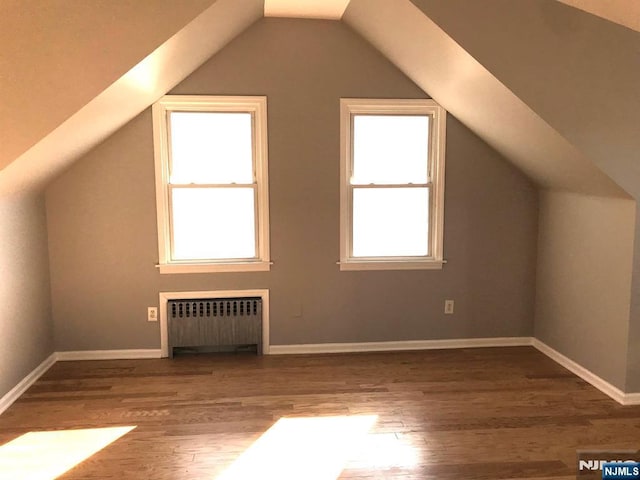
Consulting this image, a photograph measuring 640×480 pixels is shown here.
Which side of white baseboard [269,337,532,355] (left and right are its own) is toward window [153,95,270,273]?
right

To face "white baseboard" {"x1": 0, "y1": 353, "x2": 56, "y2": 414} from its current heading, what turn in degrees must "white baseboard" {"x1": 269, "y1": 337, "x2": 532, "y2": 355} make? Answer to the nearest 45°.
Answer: approximately 45° to its right

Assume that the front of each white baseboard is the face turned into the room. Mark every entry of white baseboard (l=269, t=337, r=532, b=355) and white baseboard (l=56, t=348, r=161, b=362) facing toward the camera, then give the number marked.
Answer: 2

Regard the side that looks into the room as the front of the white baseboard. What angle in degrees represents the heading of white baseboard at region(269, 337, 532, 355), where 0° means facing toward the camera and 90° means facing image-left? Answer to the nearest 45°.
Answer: approximately 0°

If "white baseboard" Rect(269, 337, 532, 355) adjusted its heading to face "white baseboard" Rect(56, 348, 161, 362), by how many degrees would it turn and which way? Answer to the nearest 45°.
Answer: approximately 90° to its right

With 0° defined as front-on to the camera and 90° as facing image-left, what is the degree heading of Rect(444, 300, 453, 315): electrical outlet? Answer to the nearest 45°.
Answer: approximately 0°
